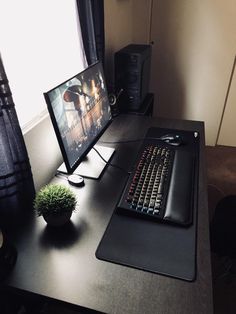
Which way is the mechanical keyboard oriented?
to the viewer's right

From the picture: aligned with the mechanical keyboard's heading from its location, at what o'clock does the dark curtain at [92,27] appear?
The dark curtain is roughly at 8 o'clock from the mechanical keyboard.

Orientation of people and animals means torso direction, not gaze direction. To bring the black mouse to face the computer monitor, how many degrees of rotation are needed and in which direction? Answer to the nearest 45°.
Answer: approximately 45° to its left

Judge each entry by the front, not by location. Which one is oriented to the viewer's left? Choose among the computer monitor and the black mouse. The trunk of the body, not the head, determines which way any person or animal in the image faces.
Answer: the black mouse

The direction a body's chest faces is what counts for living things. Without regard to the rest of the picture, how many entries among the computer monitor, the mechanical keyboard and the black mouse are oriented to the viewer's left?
1

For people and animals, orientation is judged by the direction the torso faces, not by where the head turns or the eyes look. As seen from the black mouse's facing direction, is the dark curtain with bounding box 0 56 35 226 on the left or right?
on its left

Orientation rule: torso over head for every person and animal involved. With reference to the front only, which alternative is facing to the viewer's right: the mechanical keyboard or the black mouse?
the mechanical keyboard

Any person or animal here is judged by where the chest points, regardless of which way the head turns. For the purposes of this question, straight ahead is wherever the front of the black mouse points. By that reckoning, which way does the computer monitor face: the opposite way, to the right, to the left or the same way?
the opposite way

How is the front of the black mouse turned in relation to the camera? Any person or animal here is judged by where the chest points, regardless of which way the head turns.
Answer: facing to the left of the viewer

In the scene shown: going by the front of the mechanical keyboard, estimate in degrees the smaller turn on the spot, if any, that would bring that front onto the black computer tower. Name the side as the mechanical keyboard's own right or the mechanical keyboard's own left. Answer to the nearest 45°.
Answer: approximately 90° to the mechanical keyboard's own left

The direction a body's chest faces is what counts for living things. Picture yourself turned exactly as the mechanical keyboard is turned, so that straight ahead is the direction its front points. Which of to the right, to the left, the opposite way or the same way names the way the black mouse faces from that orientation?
the opposite way

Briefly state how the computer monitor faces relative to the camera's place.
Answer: facing the viewer and to the right of the viewer
